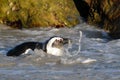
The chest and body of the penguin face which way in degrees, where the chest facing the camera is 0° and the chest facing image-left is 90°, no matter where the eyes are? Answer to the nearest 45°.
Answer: approximately 270°

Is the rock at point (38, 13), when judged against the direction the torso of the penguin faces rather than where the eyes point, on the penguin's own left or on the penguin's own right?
on the penguin's own left

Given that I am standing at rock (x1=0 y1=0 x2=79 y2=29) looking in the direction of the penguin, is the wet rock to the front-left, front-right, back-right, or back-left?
front-left

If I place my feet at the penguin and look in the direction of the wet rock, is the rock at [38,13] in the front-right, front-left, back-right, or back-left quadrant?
front-left
